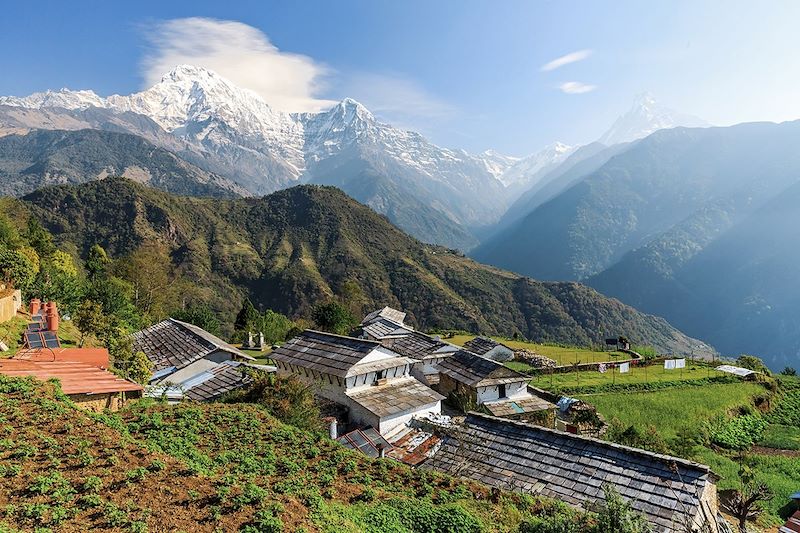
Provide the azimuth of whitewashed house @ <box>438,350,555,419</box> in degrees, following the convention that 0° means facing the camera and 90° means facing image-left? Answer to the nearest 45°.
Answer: approximately 315°

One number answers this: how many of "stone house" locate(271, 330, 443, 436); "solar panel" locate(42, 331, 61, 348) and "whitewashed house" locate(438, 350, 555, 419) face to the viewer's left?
0

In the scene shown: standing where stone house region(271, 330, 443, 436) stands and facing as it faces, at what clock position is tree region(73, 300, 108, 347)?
The tree is roughly at 5 o'clock from the stone house.

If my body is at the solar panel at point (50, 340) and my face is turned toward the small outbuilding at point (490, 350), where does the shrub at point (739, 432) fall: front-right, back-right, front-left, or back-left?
front-right

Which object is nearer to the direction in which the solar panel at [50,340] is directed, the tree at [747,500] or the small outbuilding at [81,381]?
the small outbuilding

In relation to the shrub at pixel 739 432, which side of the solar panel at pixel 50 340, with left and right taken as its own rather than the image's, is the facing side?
left

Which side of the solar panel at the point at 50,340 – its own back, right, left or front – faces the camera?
front

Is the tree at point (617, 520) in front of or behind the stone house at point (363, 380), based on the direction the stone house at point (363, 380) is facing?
in front

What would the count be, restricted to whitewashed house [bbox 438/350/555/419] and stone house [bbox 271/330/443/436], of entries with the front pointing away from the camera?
0

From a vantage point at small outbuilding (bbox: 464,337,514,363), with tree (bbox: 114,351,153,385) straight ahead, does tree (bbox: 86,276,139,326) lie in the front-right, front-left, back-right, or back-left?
front-right

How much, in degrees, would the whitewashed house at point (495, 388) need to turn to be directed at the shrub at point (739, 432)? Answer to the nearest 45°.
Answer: approximately 90° to its left

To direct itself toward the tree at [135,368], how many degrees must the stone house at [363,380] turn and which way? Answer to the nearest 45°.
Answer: approximately 135° to its right

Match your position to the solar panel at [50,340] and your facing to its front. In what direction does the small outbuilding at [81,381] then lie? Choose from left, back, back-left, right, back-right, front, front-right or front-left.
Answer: front

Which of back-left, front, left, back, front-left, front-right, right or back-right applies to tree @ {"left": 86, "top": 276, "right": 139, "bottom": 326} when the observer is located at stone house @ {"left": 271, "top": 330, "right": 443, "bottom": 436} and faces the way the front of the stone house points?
back

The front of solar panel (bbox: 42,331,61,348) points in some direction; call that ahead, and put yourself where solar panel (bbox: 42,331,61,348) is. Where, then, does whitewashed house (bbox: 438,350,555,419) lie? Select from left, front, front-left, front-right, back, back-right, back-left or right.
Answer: left
